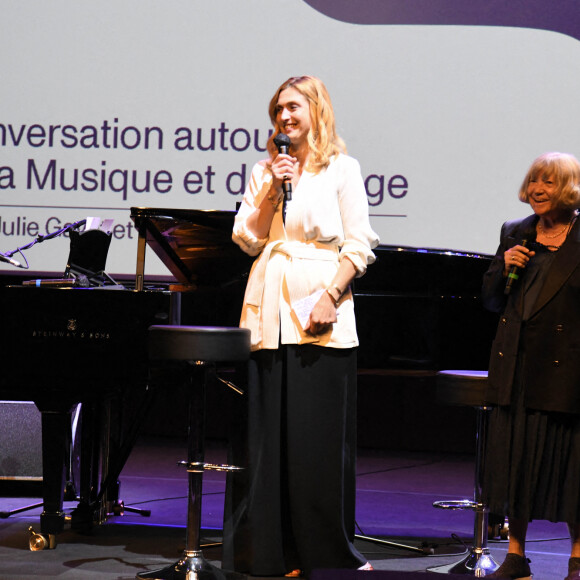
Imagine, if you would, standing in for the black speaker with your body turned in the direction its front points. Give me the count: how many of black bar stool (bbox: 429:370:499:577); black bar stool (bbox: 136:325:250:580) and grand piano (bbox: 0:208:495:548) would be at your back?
0

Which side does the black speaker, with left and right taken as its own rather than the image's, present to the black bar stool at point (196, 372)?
front

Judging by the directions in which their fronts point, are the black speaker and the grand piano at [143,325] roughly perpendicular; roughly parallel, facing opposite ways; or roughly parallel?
roughly perpendicular

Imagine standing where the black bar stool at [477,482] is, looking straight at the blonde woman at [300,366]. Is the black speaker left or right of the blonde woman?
right

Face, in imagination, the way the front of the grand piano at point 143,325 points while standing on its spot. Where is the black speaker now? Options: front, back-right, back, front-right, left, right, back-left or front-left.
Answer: front-right

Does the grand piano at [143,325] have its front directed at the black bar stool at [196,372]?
no

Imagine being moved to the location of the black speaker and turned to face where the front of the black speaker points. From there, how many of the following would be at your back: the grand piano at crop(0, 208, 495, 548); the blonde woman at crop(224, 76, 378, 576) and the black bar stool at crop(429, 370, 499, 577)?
0

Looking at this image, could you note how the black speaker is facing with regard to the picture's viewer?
facing the viewer

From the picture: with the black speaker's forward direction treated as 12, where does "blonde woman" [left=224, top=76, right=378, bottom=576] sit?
The blonde woman is roughly at 11 o'clock from the black speaker.

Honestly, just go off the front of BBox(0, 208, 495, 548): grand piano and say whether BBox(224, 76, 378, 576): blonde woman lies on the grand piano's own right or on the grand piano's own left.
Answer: on the grand piano's own left

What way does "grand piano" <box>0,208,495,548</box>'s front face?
to the viewer's left

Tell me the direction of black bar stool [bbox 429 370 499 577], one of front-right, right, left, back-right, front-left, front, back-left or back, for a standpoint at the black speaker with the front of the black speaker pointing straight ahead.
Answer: front-left

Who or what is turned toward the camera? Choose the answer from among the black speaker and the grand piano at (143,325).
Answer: the black speaker
